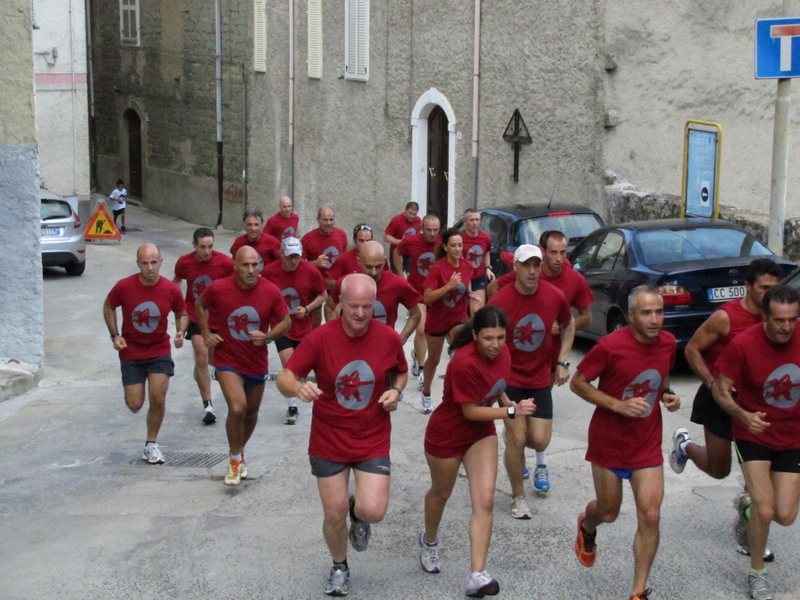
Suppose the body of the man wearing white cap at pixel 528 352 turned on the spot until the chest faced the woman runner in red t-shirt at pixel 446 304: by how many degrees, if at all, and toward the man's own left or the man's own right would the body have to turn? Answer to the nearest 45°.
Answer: approximately 180°

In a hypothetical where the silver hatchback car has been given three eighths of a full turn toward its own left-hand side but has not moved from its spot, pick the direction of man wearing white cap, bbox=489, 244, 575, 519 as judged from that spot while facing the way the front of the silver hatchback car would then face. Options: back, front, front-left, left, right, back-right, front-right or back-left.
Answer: front-left

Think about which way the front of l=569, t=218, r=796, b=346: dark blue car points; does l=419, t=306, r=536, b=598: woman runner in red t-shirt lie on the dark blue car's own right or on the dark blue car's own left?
on the dark blue car's own left

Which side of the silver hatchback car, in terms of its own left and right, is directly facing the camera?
back

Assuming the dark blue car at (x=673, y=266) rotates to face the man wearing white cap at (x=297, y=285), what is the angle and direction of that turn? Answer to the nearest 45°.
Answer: approximately 90° to its left

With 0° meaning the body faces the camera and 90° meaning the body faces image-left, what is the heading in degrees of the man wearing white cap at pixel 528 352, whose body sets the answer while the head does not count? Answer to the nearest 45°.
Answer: approximately 0°

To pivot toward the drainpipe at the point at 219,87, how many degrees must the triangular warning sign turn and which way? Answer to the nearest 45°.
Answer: approximately 135° to its left

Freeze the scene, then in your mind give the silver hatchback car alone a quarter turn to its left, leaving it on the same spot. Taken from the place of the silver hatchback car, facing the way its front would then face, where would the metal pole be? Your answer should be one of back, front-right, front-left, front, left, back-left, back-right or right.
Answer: back-left

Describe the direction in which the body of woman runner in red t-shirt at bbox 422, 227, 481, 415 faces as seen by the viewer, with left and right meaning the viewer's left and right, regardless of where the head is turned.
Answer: facing the viewer and to the right of the viewer

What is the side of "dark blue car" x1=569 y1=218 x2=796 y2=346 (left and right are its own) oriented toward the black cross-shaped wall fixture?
front

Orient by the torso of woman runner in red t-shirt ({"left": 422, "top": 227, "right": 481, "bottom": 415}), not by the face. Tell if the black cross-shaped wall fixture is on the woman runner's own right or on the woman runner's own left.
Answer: on the woman runner's own left

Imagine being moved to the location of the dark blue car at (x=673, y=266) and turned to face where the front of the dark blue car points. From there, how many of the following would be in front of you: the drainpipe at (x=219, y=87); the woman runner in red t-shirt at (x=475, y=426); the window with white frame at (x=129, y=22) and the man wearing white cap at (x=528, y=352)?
2
